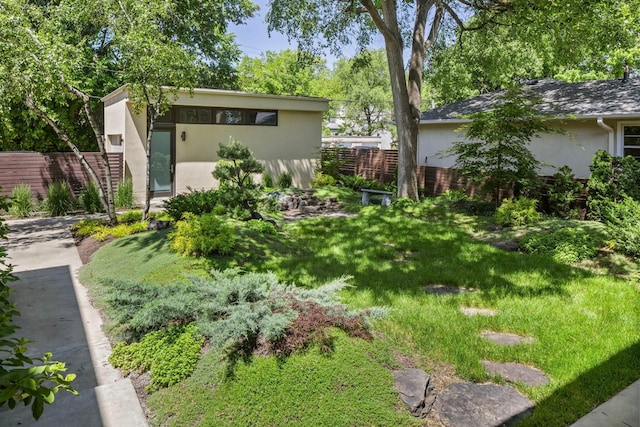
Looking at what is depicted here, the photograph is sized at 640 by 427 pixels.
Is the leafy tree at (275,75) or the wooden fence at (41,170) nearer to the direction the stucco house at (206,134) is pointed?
the wooden fence

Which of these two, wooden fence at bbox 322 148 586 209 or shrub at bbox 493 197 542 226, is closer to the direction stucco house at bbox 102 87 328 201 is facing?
the shrub

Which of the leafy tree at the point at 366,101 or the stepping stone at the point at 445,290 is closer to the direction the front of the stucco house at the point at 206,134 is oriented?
the stepping stone

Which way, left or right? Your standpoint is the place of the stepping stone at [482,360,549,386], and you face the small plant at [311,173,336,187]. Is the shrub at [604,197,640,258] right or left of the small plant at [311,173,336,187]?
right

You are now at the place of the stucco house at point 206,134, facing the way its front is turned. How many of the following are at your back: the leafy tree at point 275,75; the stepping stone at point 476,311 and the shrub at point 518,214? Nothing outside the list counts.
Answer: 1

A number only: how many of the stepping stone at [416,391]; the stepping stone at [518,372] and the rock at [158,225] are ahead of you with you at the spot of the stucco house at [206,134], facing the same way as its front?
3

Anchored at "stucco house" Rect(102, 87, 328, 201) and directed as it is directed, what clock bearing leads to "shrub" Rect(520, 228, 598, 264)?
The shrub is roughly at 11 o'clock from the stucco house.

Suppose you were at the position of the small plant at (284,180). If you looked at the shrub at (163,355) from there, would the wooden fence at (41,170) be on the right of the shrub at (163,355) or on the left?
right

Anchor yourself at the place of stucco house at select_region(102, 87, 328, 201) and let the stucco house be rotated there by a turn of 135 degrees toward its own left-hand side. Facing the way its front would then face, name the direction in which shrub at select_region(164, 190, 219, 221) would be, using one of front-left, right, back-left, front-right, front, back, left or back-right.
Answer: back-right

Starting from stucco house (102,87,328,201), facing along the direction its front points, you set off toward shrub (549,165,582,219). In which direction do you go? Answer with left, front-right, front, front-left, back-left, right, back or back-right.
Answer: front-left

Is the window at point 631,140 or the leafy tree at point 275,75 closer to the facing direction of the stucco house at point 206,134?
the window

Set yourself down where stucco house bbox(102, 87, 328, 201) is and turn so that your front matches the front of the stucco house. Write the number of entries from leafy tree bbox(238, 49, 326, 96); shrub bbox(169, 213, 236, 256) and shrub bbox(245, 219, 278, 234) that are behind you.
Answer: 1

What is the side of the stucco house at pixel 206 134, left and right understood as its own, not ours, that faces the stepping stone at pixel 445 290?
front

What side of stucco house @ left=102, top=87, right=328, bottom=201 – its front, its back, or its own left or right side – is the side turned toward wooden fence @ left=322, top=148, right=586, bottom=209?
left

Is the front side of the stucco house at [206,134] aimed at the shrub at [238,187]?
yes

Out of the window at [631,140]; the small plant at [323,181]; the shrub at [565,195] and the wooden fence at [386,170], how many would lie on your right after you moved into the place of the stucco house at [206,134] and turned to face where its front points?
0

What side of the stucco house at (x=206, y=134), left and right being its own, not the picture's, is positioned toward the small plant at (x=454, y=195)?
left

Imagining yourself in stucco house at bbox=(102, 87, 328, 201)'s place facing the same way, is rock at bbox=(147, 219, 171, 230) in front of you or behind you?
in front

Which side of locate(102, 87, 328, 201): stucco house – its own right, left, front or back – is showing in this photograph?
front

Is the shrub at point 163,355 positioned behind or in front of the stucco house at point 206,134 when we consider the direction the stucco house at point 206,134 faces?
in front

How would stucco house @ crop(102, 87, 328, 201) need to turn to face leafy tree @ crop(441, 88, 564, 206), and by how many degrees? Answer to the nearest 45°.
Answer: approximately 45° to its left
